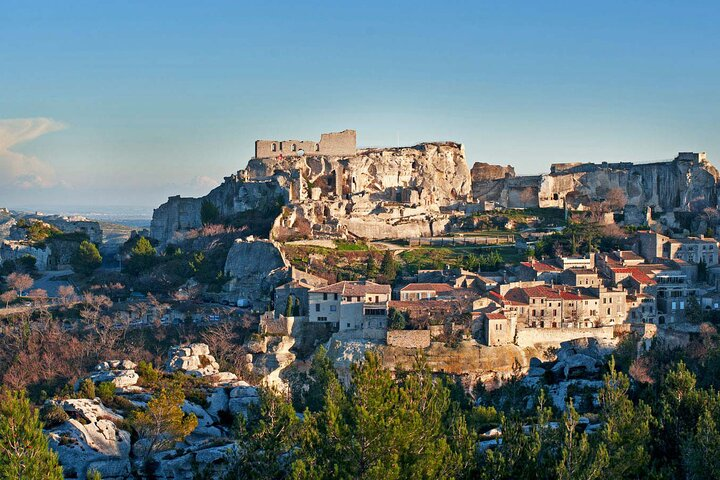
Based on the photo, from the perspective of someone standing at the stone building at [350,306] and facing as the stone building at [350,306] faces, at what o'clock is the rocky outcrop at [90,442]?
The rocky outcrop is roughly at 1 o'clock from the stone building.

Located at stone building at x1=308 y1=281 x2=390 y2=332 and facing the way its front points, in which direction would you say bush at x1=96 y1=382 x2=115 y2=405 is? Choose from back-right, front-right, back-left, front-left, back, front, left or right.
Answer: front-right

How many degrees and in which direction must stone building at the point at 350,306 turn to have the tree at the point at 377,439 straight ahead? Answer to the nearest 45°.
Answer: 0° — it already faces it

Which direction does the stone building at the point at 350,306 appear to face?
toward the camera

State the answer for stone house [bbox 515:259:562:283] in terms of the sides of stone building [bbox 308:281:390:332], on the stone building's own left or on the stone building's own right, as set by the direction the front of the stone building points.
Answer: on the stone building's own left

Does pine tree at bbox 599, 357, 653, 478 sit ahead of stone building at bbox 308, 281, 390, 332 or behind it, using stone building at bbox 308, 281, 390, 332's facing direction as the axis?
ahead

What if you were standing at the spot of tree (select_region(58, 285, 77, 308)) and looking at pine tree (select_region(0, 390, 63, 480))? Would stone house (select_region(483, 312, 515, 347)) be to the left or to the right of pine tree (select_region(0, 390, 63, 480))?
left

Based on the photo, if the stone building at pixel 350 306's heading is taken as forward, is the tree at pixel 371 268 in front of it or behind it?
behind

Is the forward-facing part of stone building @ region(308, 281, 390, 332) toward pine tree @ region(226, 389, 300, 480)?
yes

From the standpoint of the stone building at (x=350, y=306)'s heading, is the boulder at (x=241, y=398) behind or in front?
in front

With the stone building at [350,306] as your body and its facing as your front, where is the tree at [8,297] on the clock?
The tree is roughly at 4 o'clock from the stone building.

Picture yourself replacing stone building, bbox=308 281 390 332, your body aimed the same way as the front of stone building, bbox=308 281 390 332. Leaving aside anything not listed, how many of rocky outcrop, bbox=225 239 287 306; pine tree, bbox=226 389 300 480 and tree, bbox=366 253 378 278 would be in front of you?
1

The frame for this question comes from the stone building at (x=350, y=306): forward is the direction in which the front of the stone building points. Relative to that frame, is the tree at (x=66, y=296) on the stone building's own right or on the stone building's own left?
on the stone building's own right
